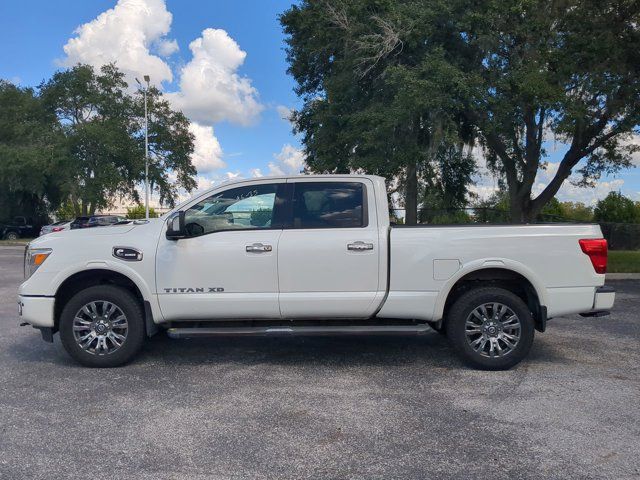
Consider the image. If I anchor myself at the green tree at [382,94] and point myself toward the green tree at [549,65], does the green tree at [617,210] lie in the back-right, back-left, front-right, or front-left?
front-left

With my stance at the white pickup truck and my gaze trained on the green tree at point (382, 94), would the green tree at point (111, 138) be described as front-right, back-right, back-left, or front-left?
front-left

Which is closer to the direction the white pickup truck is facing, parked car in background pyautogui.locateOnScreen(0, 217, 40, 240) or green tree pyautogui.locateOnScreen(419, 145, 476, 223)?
the parked car in background

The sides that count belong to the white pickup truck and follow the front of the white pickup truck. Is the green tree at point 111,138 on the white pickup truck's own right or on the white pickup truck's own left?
on the white pickup truck's own right

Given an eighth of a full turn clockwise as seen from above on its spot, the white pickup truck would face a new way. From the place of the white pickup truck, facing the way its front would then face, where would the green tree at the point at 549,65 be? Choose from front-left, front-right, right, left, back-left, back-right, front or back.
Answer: right

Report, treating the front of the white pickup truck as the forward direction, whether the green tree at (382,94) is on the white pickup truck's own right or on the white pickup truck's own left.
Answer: on the white pickup truck's own right

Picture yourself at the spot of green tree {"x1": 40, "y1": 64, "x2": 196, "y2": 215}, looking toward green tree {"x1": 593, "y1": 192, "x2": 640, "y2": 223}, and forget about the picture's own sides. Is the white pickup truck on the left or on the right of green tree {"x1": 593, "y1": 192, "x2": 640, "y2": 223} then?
right

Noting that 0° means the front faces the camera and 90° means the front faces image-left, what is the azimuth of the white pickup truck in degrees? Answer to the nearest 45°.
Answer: approximately 90°

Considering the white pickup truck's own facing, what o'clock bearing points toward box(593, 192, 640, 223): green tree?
The green tree is roughly at 4 o'clock from the white pickup truck.

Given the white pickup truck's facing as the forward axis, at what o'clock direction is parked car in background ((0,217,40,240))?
The parked car in background is roughly at 2 o'clock from the white pickup truck.

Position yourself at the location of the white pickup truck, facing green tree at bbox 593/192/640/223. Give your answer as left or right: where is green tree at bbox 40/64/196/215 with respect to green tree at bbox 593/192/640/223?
left

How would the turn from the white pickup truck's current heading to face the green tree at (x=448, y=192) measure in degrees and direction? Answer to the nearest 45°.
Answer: approximately 90° to its right
